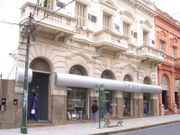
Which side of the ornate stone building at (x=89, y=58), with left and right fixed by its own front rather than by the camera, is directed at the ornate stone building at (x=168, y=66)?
left

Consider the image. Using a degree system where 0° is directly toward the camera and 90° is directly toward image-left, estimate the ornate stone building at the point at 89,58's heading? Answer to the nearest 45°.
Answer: approximately 315°

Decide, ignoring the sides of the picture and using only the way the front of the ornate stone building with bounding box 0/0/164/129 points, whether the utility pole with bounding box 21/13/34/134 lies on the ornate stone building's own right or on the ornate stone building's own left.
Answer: on the ornate stone building's own right
